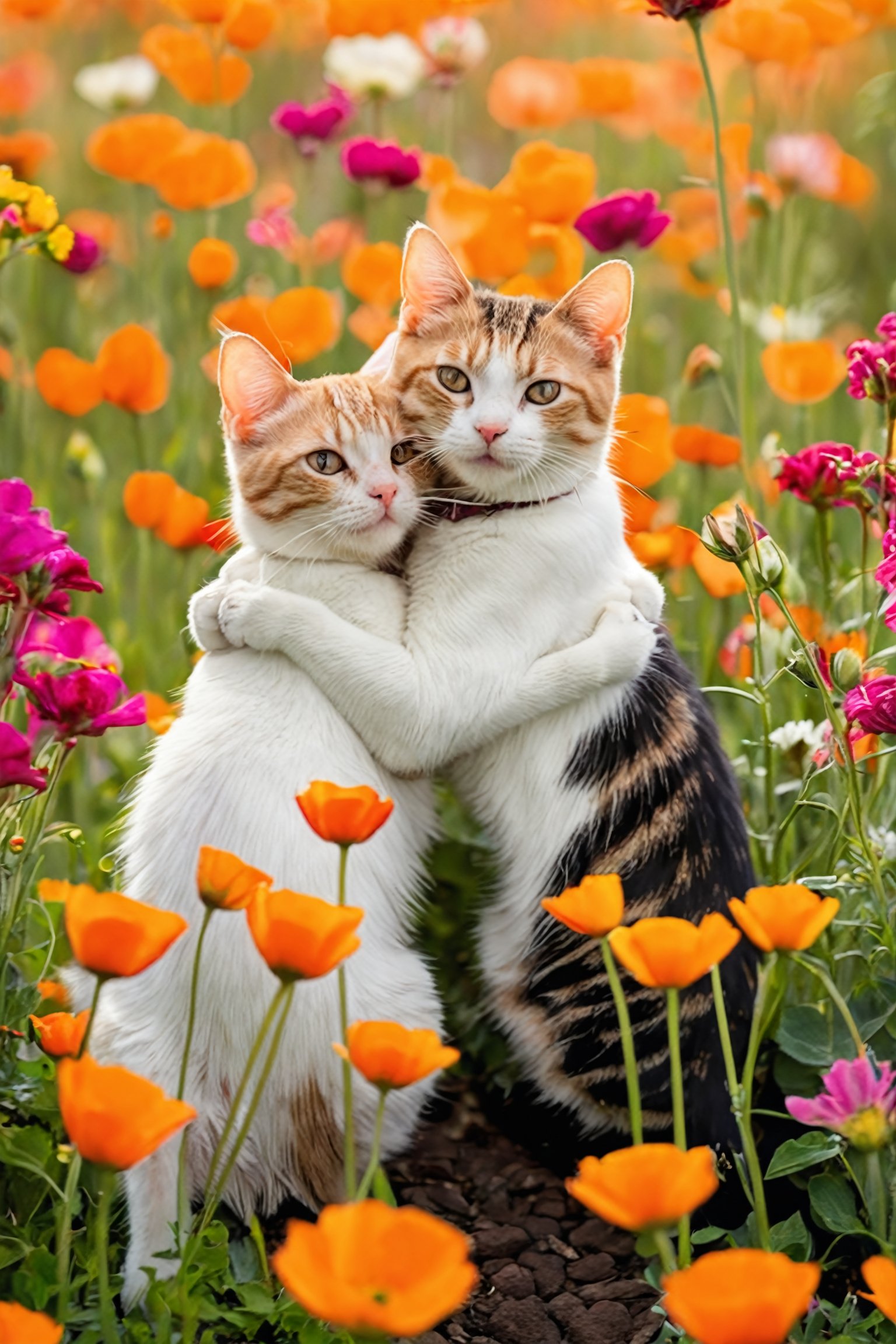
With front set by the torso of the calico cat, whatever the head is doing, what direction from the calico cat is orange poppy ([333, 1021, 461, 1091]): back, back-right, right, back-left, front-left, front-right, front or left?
front-left

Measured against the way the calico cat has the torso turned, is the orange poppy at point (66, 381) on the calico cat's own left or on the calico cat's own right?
on the calico cat's own right

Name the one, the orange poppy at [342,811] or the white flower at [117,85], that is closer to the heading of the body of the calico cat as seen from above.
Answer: the orange poppy

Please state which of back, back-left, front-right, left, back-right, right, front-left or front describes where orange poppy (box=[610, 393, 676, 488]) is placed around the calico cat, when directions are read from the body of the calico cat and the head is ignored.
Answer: back-right

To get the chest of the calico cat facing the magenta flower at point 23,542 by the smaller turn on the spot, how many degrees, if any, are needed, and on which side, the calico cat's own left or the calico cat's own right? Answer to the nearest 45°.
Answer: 0° — it already faces it

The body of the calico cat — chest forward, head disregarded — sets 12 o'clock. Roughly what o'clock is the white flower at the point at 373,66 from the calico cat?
The white flower is roughly at 4 o'clock from the calico cat.

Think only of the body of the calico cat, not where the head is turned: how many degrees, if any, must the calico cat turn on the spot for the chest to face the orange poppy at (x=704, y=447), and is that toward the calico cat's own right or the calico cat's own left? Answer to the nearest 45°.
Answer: approximately 135° to the calico cat's own right

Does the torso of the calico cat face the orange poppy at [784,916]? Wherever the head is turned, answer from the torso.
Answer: no

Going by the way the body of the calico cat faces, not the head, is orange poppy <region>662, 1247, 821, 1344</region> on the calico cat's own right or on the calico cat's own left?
on the calico cat's own left

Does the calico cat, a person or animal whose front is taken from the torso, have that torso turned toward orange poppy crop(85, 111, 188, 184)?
no

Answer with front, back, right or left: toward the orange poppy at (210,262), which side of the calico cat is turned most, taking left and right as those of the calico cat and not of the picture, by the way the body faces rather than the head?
right

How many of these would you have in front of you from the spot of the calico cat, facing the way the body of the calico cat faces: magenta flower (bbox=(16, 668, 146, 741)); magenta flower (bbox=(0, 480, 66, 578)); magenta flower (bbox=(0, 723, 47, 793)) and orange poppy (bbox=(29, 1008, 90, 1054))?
4

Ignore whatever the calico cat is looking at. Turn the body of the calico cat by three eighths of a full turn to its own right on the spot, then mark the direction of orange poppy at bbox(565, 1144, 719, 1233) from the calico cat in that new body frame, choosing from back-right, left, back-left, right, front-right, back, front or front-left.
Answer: back

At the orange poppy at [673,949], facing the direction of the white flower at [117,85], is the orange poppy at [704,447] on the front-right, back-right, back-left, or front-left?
front-right
